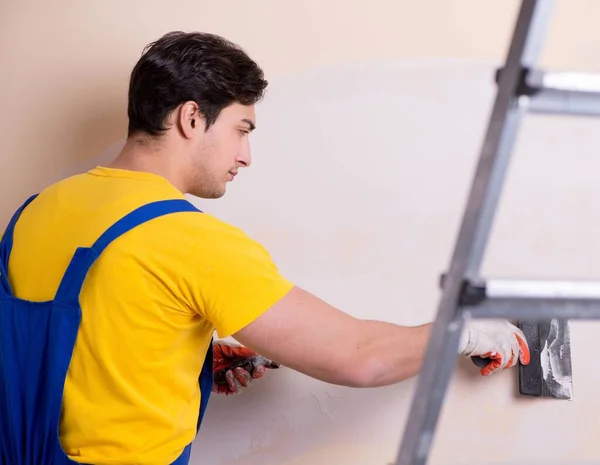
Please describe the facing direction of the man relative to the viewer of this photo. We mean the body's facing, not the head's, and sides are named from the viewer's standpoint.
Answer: facing away from the viewer and to the right of the viewer

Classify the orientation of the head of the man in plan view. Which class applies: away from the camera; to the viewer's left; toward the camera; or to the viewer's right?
to the viewer's right

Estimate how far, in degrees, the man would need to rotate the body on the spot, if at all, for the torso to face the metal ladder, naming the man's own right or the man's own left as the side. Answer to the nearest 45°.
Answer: approximately 90° to the man's own right
